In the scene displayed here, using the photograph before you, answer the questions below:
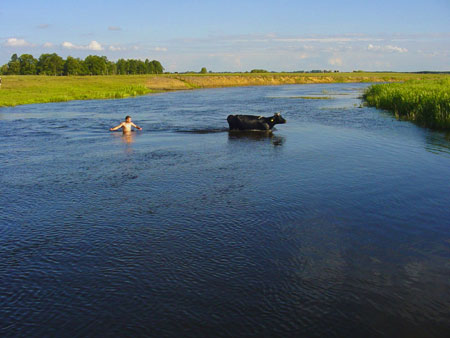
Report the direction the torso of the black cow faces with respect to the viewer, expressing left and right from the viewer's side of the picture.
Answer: facing to the right of the viewer

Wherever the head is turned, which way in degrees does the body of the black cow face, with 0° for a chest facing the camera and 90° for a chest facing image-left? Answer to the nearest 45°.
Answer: approximately 270°
